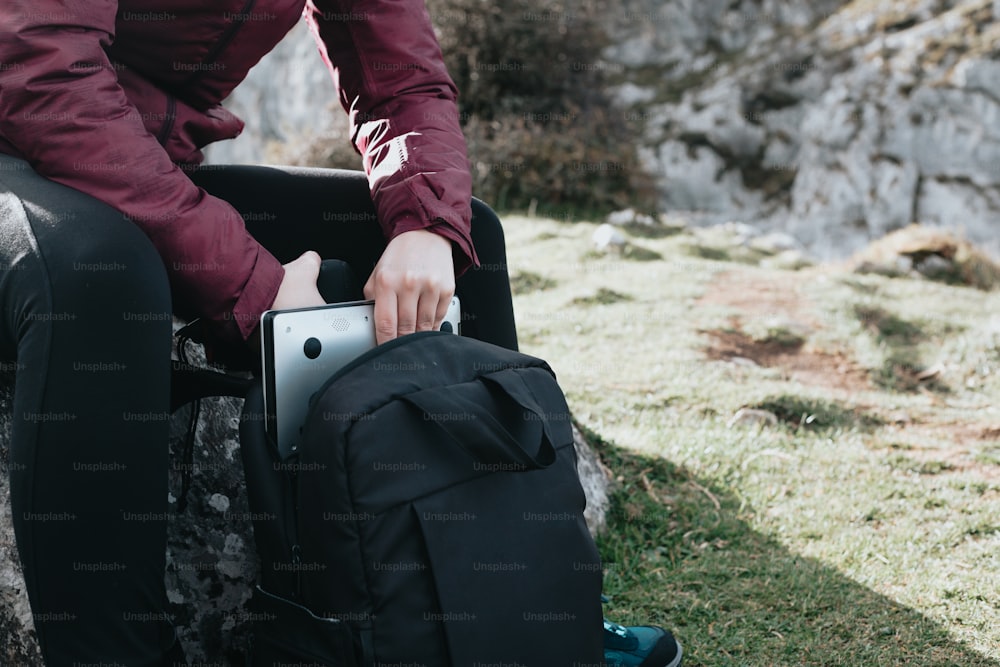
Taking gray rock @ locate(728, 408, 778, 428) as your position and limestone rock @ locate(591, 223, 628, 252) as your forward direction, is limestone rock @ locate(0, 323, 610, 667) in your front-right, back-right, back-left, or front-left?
back-left

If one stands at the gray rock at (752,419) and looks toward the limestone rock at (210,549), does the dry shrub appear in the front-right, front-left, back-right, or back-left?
back-right

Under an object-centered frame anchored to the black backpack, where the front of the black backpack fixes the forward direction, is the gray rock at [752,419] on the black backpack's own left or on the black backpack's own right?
on the black backpack's own left

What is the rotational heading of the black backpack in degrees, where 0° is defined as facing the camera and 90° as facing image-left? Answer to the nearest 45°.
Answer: approximately 315°

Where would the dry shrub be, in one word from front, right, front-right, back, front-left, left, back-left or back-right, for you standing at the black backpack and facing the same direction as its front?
back-left
